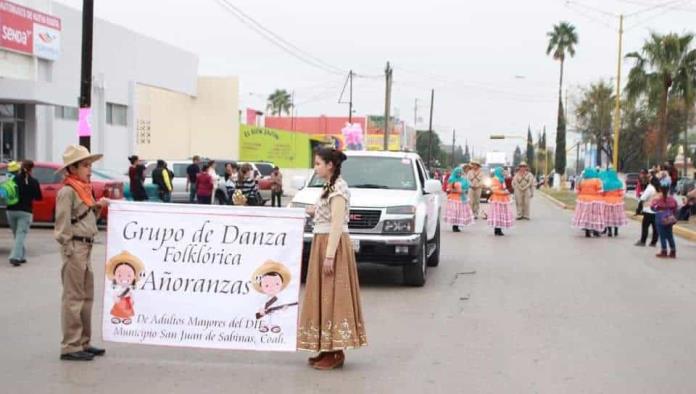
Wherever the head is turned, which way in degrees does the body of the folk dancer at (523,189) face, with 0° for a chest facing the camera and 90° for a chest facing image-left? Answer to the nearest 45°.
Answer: approximately 0°

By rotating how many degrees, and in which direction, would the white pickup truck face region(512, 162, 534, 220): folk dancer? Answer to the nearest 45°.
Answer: approximately 180°

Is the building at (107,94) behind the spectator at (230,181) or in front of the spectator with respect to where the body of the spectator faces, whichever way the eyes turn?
behind

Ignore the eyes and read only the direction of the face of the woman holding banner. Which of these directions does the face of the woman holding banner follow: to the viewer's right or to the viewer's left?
to the viewer's left

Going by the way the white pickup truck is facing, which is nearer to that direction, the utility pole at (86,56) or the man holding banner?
the man holding banner
